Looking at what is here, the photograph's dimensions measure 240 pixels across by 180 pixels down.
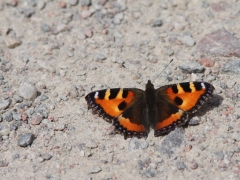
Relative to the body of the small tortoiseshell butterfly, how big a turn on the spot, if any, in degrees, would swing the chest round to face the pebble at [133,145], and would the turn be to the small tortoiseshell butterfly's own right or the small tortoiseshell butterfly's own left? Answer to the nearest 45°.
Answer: approximately 135° to the small tortoiseshell butterfly's own left

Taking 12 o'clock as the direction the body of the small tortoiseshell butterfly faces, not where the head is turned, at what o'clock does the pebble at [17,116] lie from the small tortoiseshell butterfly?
The pebble is roughly at 9 o'clock from the small tortoiseshell butterfly.

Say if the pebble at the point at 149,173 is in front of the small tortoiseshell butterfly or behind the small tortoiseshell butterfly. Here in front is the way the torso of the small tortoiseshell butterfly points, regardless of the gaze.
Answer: behind

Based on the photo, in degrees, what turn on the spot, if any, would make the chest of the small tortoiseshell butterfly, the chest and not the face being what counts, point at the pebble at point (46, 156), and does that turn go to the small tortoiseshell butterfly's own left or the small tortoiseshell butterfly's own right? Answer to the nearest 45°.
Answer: approximately 90° to the small tortoiseshell butterfly's own left

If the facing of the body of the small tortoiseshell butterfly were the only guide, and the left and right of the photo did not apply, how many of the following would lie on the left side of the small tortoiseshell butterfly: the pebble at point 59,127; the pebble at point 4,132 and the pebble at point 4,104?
3

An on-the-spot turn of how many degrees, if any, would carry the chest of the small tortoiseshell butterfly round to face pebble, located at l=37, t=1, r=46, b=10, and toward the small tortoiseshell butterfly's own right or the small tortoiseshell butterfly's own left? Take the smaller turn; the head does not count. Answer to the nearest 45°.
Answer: approximately 45° to the small tortoiseshell butterfly's own left

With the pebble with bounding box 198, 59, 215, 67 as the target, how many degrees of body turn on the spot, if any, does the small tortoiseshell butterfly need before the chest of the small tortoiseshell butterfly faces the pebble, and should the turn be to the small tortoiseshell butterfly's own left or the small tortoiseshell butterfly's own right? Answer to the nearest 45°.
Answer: approximately 45° to the small tortoiseshell butterfly's own right

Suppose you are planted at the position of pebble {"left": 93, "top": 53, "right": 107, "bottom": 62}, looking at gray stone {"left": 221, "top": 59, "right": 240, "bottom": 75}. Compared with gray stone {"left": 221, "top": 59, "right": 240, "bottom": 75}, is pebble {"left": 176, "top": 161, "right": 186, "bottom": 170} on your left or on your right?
right

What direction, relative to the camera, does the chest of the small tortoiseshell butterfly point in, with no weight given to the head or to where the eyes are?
away from the camera

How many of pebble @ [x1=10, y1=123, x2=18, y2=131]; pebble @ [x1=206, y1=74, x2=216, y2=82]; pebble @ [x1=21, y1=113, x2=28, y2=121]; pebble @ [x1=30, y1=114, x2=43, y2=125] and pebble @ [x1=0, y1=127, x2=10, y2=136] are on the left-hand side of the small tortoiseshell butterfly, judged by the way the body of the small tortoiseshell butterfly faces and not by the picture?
4
